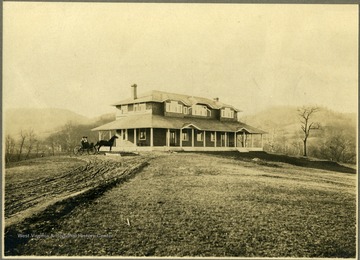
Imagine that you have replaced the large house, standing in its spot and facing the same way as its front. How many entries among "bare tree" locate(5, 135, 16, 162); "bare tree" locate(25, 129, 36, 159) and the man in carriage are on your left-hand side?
0

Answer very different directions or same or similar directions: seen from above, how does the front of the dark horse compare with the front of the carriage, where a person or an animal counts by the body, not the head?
same or similar directions

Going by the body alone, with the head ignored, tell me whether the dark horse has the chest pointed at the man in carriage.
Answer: no

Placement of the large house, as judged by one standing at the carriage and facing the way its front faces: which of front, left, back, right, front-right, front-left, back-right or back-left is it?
front

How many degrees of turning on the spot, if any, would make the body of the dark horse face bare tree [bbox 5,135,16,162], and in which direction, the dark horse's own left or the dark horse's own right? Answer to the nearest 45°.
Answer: approximately 180°

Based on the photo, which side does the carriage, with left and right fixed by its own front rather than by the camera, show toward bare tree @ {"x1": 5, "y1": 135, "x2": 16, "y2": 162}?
back

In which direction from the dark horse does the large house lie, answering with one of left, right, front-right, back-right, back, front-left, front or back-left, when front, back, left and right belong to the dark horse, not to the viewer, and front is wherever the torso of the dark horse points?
front

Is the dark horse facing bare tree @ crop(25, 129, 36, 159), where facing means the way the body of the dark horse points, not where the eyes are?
no

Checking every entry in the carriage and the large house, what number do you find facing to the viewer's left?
0

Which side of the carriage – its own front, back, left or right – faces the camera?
right

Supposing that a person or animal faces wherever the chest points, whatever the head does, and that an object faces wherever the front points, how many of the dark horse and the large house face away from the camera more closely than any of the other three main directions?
0

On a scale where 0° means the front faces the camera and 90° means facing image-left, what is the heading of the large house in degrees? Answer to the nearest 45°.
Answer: approximately 315°

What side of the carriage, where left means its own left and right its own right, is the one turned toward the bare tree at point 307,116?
front

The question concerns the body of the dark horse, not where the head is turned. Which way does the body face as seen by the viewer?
to the viewer's right

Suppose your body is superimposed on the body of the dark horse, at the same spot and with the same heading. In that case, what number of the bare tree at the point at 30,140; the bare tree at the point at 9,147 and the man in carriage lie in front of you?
0
